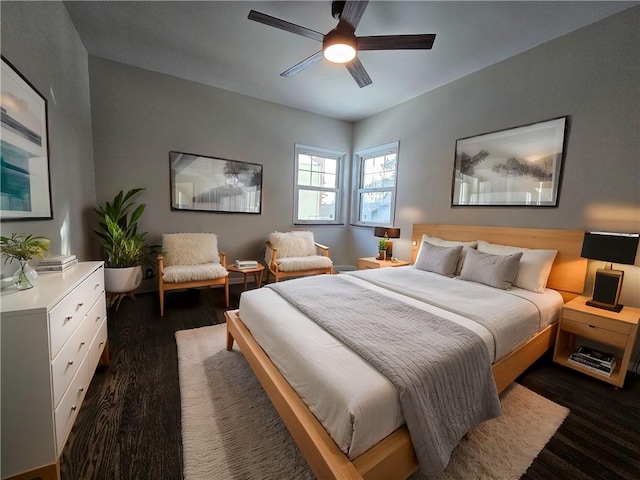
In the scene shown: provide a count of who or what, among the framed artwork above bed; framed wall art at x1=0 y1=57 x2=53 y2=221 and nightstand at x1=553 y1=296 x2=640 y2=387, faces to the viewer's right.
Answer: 1

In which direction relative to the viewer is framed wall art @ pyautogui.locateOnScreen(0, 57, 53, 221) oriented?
to the viewer's right

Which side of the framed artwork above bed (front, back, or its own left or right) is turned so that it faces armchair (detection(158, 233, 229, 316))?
front

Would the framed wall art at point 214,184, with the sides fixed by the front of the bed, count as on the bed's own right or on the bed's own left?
on the bed's own right

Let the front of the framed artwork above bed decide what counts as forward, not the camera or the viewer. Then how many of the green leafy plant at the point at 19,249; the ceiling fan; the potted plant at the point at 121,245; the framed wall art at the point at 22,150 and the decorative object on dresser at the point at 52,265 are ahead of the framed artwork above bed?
5

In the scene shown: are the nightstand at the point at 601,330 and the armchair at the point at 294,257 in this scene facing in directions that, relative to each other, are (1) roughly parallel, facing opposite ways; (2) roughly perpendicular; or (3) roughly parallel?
roughly perpendicular

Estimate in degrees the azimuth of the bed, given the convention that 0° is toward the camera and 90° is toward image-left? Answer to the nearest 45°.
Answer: approximately 45°

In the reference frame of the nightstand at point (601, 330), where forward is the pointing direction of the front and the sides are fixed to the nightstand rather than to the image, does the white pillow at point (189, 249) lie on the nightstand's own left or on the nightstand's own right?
on the nightstand's own right
